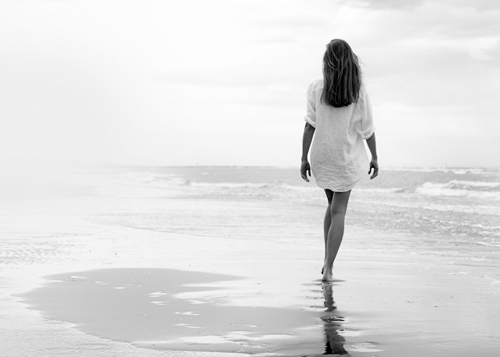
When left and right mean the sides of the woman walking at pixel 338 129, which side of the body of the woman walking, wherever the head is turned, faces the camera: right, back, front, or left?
back
